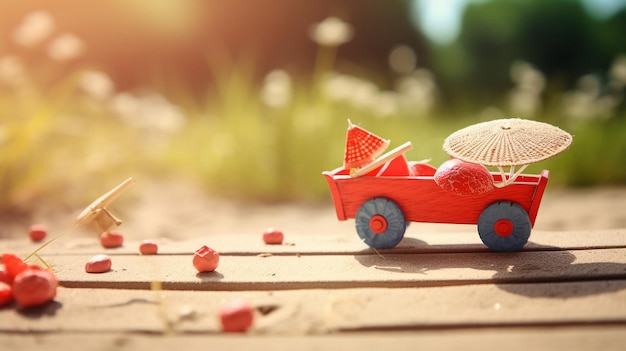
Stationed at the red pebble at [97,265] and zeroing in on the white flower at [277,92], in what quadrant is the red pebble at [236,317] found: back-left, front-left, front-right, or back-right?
back-right
